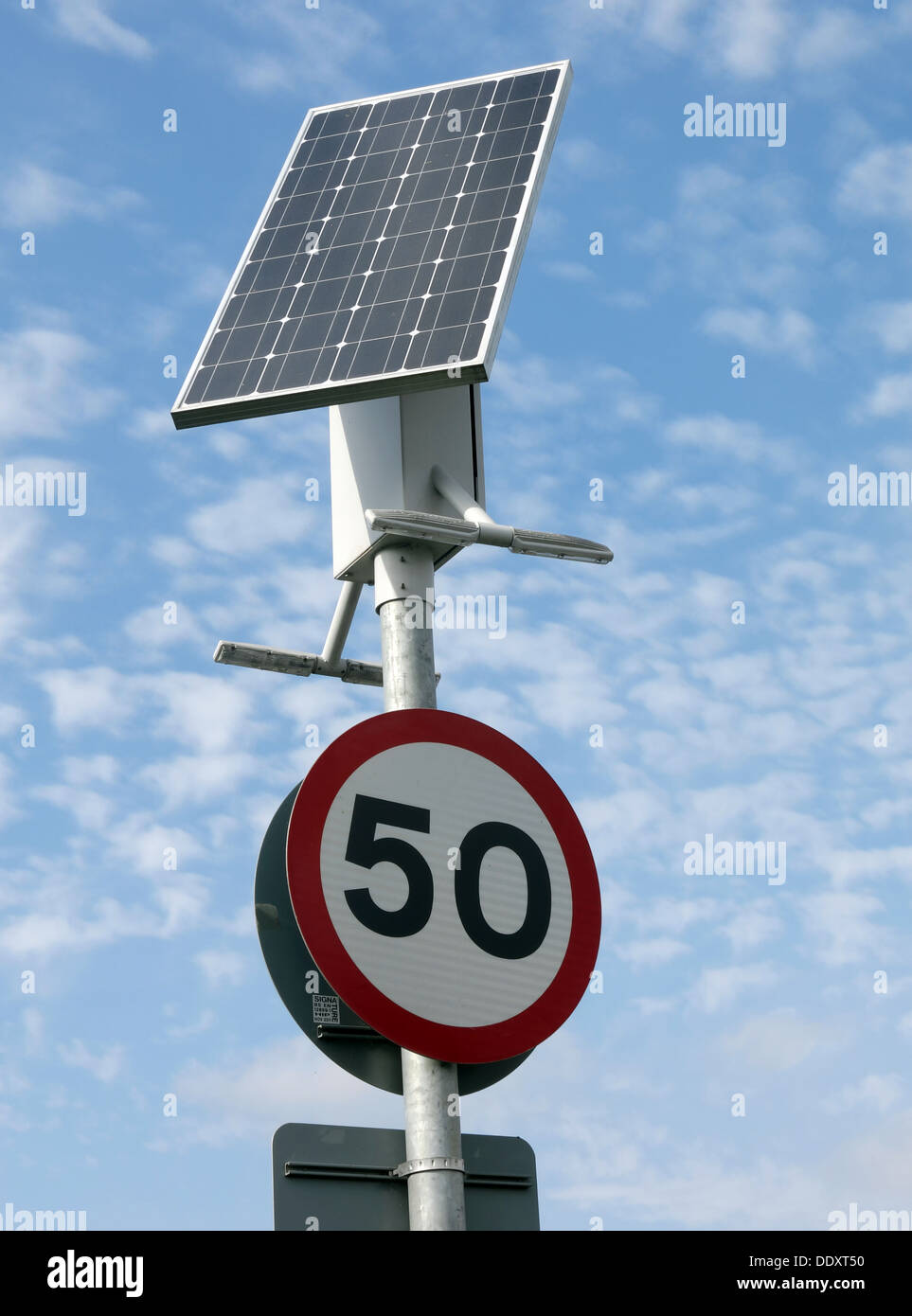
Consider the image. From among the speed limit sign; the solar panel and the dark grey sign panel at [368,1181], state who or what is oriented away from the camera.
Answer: the dark grey sign panel

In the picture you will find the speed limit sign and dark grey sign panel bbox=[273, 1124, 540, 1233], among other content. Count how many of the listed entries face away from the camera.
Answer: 1

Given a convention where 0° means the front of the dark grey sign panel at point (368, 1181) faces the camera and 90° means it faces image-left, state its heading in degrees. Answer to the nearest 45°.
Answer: approximately 180°

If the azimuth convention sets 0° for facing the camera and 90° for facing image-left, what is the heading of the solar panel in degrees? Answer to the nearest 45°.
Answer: approximately 45°

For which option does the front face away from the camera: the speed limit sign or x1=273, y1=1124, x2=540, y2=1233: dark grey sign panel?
the dark grey sign panel

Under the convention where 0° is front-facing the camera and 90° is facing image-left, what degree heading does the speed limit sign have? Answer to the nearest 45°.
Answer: approximately 315°

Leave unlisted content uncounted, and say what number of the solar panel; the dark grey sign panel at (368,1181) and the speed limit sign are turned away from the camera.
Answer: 1

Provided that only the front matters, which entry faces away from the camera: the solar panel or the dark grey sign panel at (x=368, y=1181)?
the dark grey sign panel
